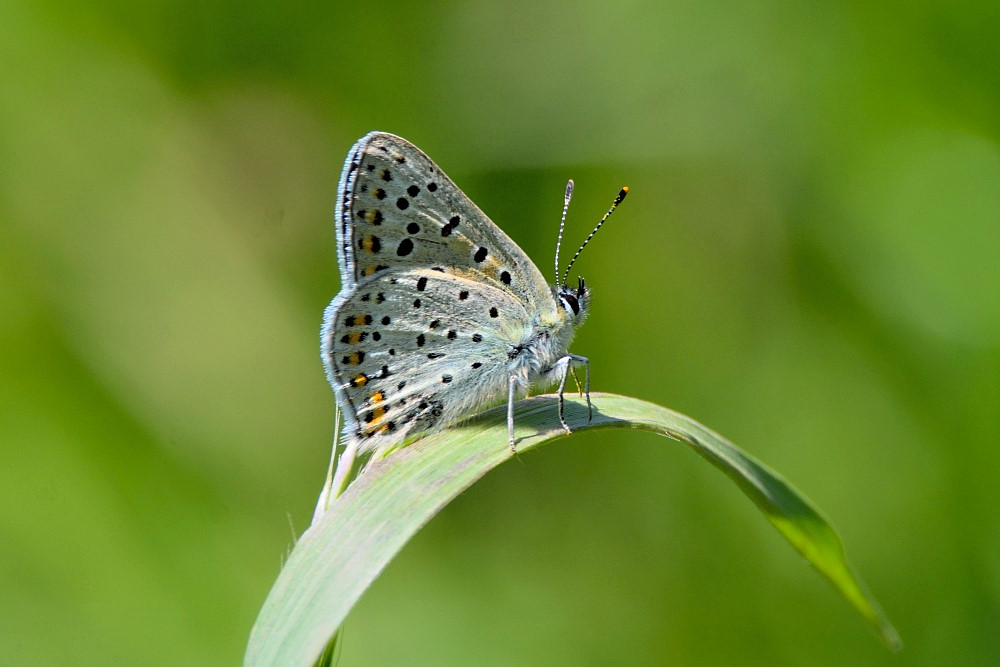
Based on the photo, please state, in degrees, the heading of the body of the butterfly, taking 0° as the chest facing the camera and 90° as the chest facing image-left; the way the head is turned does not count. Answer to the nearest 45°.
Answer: approximately 270°
